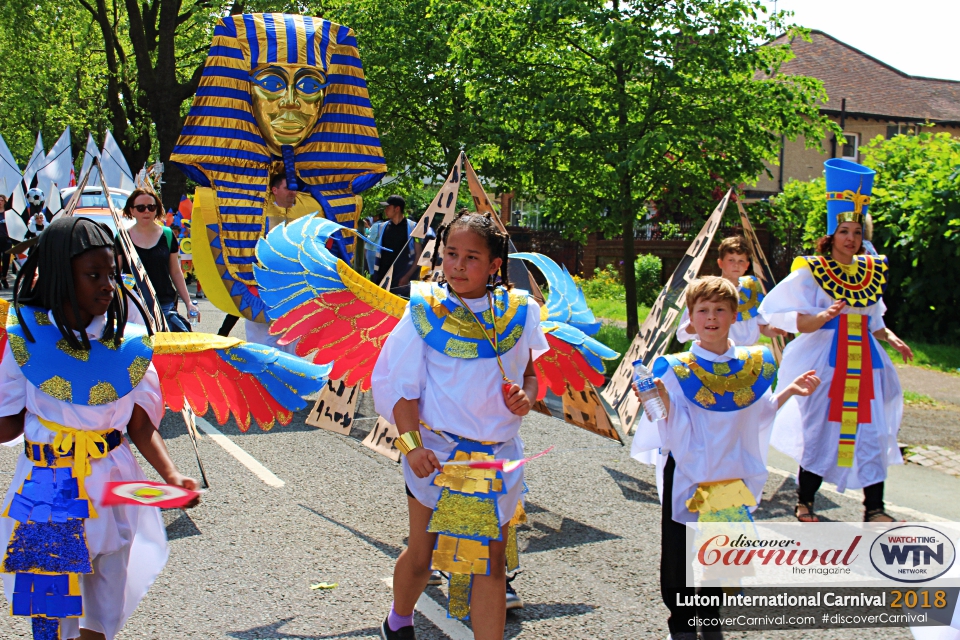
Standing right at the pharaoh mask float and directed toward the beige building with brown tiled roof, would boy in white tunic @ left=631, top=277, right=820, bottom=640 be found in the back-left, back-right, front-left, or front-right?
back-right

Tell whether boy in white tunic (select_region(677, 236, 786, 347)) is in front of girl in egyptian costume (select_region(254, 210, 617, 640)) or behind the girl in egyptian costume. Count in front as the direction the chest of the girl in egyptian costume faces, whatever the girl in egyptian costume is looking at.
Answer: behind

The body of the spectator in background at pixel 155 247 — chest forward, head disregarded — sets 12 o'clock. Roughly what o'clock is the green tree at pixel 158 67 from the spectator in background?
The green tree is roughly at 6 o'clock from the spectator in background.

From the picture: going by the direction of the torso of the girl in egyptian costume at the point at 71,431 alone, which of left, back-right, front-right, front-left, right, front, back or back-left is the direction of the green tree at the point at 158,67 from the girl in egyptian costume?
back

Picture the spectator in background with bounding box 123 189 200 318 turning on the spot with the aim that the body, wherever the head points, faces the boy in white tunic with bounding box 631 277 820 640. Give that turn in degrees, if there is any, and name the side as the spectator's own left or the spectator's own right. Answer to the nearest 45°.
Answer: approximately 45° to the spectator's own left

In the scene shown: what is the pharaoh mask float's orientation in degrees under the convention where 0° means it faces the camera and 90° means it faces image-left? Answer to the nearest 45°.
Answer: approximately 0°

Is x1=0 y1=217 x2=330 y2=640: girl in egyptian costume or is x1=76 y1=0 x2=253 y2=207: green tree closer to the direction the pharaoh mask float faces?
the girl in egyptian costume

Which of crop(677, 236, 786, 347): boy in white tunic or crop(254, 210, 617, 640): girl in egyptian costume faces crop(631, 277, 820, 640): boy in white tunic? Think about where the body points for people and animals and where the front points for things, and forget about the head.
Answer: crop(677, 236, 786, 347): boy in white tunic
